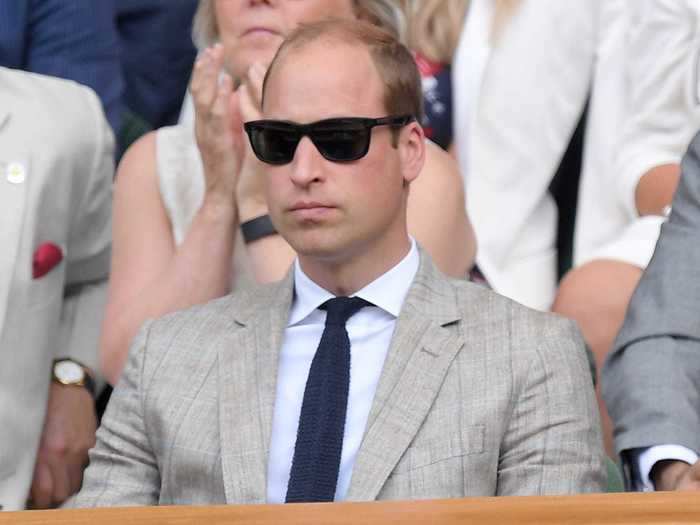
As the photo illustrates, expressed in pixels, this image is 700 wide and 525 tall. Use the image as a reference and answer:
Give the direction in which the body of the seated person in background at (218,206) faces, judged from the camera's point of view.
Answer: toward the camera

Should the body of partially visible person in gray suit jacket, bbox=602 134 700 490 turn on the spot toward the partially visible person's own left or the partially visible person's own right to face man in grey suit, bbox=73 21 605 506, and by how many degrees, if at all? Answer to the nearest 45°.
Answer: approximately 45° to the partially visible person's own right

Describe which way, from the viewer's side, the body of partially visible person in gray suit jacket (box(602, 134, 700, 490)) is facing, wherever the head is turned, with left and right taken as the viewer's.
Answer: facing the viewer

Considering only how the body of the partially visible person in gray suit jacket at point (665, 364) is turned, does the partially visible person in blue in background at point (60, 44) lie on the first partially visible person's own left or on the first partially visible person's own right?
on the first partially visible person's own right

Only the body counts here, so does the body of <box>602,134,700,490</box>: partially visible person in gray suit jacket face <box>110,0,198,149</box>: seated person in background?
no

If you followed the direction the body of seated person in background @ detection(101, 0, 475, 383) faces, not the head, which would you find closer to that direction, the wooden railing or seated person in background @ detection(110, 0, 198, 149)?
the wooden railing

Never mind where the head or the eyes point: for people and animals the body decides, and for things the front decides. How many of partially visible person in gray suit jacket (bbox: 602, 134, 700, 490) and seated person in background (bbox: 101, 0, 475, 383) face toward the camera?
2

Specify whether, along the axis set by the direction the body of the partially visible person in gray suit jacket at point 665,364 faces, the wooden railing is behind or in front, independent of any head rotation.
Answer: in front

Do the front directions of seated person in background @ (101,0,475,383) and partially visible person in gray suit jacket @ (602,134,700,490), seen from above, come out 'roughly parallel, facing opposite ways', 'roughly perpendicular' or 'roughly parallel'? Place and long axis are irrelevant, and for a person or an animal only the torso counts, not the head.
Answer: roughly parallel

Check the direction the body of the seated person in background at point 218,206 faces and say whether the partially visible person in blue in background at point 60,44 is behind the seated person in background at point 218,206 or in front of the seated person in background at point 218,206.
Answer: behind

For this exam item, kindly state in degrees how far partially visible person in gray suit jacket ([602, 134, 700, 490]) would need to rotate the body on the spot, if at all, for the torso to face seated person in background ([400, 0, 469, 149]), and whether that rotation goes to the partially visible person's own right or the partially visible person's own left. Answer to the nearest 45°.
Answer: approximately 135° to the partially visible person's own right

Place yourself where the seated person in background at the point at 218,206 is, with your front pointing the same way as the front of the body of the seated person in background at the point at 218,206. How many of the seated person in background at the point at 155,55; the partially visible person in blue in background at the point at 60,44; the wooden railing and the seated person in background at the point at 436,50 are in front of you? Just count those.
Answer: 1

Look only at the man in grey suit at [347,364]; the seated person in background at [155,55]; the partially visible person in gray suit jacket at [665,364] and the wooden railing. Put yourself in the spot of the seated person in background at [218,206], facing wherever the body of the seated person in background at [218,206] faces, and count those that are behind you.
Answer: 1

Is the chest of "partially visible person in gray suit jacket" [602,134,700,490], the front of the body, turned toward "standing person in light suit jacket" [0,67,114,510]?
no
